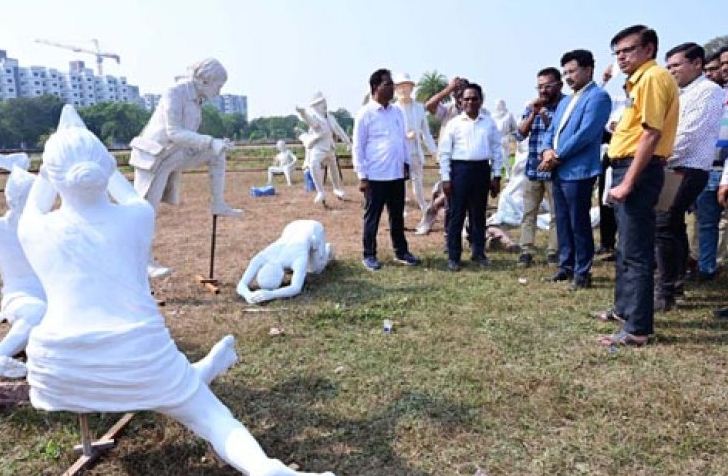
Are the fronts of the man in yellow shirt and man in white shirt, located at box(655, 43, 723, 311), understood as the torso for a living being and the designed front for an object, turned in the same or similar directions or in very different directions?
same or similar directions

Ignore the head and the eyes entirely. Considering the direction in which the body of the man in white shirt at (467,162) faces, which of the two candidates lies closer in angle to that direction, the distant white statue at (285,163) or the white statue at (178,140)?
the white statue

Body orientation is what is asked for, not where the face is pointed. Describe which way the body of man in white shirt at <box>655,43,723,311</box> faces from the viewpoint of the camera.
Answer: to the viewer's left

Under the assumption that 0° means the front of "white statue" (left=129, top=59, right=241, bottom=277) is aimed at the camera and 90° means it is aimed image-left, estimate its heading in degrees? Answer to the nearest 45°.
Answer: approximately 270°

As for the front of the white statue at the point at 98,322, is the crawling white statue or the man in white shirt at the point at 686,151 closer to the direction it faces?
the crawling white statue

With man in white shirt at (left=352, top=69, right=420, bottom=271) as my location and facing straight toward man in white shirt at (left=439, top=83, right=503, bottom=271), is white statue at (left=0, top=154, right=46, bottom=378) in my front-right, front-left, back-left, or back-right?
back-right

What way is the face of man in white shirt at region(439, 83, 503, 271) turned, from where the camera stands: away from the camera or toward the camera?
toward the camera

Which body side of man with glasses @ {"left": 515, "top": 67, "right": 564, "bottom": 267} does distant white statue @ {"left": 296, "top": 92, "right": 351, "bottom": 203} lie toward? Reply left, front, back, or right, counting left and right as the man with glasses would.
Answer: right

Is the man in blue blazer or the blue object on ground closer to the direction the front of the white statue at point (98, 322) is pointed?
the blue object on ground

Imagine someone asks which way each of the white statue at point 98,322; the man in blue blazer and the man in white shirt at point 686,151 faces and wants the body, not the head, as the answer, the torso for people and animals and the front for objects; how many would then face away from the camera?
1

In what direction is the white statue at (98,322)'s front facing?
away from the camera

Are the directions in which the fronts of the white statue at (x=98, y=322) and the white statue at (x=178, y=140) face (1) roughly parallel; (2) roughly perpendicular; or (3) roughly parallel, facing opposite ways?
roughly perpendicular

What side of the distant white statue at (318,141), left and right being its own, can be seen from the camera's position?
front

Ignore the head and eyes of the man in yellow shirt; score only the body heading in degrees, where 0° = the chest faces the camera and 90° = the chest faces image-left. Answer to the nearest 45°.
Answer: approximately 90°

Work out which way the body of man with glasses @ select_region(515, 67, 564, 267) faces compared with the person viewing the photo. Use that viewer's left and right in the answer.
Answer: facing the viewer and to the left of the viewer
